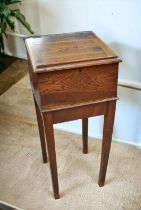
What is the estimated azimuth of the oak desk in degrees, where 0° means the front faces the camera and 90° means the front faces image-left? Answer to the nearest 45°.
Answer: approximately 0°
